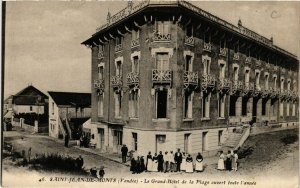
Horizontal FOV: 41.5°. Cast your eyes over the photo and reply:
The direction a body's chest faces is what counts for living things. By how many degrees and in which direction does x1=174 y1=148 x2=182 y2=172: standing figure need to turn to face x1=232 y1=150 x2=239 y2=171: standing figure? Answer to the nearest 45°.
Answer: approximately 90° to its left

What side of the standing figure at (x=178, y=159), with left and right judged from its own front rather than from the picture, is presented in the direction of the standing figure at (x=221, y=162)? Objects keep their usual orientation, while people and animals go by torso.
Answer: left

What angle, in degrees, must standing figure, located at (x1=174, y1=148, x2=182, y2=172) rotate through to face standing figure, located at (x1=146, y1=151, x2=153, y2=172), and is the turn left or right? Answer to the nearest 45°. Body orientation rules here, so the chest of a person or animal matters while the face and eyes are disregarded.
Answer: approximately 90° to its right

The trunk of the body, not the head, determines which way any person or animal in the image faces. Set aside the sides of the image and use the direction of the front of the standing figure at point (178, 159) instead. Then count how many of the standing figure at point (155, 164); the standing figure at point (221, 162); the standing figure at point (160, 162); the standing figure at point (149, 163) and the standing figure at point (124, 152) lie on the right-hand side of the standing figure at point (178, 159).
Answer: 4

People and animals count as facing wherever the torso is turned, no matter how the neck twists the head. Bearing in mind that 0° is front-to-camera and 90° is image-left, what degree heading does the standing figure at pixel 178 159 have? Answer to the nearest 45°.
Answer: approximately 0°
